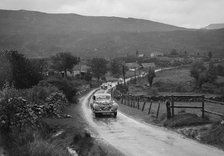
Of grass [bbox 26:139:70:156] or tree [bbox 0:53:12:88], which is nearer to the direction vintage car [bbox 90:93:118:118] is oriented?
the grass

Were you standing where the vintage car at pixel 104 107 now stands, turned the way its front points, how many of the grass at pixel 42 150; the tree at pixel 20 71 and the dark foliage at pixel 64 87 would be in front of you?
1

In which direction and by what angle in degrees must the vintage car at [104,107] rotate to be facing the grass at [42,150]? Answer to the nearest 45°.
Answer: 0° — it already faces it

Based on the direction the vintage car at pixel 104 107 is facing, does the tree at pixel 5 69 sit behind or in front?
behind

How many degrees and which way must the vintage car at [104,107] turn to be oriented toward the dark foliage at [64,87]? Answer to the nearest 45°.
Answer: approximately 180°

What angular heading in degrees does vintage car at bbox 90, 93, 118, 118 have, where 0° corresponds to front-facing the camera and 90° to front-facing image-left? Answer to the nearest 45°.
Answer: approximately 0°

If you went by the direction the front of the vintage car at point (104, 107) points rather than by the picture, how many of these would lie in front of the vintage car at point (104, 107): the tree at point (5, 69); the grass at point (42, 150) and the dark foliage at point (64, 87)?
1

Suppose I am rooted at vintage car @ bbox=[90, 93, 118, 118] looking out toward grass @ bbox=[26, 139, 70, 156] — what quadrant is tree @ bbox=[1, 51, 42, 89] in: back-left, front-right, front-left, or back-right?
back-right

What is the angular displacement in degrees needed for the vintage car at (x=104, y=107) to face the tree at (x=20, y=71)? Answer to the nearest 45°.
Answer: approximately 135° to its right
